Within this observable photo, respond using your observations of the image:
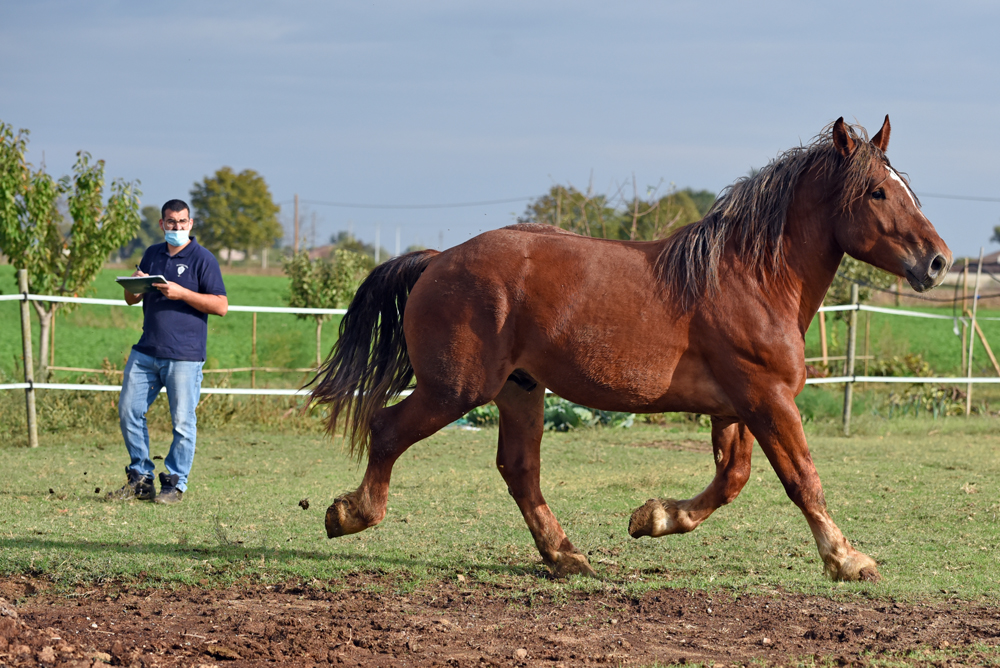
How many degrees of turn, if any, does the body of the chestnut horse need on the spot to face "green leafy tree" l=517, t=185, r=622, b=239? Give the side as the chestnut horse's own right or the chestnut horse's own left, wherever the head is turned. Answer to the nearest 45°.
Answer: approximately 90° to the chestnut horse's own left

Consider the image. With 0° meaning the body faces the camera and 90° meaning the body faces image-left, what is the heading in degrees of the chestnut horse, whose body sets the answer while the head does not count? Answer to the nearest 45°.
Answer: approximately 270°

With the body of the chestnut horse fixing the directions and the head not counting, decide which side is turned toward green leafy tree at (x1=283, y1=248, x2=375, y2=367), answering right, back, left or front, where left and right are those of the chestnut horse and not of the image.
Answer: left

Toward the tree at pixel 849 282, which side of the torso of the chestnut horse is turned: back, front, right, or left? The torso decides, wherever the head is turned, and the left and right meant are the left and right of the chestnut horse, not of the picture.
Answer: left

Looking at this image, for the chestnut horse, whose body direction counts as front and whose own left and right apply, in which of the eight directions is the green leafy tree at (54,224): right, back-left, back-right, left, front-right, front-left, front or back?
back-left

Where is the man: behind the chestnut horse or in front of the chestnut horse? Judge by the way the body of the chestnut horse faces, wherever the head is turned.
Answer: behind
